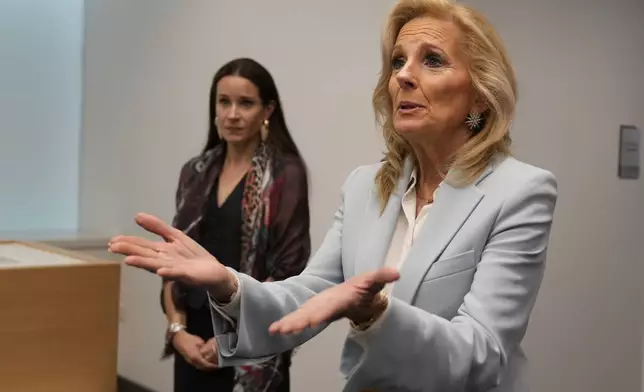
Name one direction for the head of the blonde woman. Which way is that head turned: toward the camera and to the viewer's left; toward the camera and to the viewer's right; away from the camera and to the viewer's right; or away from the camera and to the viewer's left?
toward the camera and to the viewer's left

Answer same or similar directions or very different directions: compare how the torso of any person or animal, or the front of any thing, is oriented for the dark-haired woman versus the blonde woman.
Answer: same or similar directions

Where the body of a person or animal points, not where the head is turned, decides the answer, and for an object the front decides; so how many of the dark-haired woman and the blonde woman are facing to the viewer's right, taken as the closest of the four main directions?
0

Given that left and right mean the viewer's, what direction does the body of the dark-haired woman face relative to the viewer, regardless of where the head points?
facing the viewer and to the left of the viewer

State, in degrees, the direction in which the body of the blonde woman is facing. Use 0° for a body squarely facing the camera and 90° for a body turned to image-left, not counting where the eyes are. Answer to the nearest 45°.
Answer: approximately 45°

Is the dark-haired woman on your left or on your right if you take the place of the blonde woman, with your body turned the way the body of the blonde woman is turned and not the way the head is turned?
on your right

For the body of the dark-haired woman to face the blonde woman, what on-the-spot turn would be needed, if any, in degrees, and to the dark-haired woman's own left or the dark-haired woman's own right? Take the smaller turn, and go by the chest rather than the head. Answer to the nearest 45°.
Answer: approximately 45° to the dark-haired woman's own left
